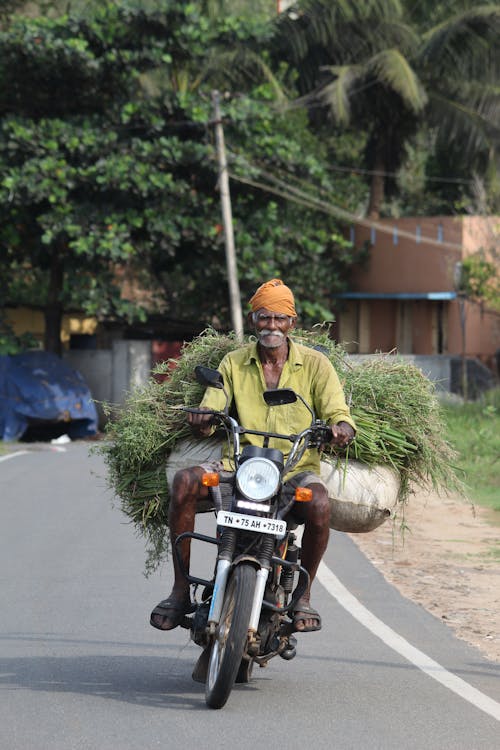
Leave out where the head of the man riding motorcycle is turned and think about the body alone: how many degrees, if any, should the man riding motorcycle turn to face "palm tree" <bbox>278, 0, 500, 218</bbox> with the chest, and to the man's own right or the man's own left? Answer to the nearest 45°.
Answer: approximately 180°

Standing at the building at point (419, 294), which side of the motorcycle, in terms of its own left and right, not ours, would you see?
back

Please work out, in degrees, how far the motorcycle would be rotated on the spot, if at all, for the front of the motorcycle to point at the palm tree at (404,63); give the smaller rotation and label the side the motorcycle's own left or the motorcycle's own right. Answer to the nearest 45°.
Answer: approximately 180°

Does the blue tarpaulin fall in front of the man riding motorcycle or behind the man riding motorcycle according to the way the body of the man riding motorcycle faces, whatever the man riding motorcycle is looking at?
behind

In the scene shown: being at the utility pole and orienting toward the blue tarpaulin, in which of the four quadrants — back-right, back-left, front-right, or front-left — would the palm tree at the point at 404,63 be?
back-right

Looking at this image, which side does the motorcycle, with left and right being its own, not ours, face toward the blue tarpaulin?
back

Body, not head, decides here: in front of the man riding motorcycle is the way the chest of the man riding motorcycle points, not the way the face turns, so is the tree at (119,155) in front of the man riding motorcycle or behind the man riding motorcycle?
behind

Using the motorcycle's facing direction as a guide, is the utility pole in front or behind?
behind

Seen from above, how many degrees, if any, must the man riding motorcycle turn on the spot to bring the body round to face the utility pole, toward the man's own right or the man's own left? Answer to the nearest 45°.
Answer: approximately 180°

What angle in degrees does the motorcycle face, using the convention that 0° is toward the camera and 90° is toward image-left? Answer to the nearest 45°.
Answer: approximately 0°
